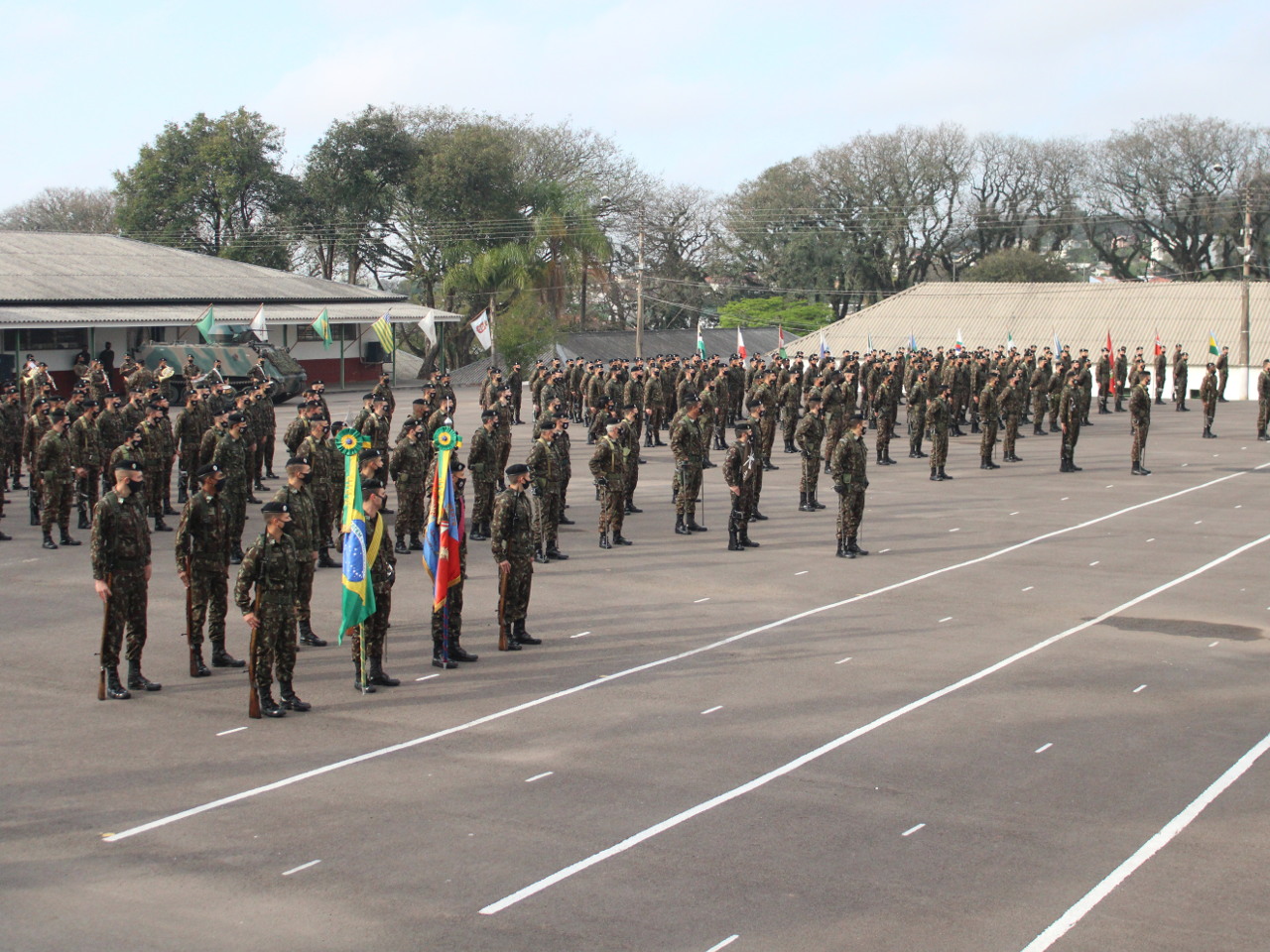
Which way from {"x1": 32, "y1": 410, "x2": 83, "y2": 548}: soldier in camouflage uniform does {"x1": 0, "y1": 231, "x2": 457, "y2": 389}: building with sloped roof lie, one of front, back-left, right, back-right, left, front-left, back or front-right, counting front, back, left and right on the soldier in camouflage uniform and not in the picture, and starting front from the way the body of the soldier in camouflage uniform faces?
back-left

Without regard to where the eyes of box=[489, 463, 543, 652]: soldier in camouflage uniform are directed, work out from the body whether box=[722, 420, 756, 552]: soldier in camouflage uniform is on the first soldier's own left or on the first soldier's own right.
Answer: on the first soldier's own left

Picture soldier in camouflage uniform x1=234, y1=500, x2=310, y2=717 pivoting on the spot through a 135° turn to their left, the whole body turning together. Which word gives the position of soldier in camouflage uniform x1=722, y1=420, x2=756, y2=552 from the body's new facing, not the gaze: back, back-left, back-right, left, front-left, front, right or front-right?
front-right

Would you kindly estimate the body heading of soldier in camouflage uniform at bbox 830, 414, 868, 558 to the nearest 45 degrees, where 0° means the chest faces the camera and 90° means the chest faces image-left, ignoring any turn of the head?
approximately 315°

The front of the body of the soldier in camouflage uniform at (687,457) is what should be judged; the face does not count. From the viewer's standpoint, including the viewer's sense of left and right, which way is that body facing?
facing the viewer and to the right of the viewer

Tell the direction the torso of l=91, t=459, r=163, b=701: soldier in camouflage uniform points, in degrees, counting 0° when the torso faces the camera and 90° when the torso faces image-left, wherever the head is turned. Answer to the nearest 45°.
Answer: approximately 315°

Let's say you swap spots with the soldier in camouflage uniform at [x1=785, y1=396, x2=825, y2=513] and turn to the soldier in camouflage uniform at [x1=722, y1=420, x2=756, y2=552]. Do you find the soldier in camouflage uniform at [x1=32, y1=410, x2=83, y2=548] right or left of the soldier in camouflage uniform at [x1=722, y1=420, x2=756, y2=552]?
right
